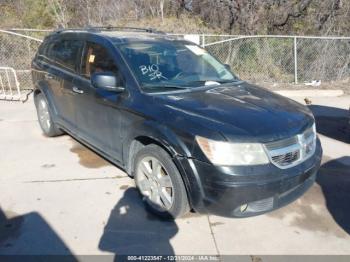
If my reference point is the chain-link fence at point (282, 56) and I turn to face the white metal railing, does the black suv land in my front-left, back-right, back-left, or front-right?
front-left

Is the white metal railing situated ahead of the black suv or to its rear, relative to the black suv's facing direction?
to the rear

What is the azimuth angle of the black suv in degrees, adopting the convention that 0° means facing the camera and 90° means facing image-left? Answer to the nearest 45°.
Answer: approximately 315°
